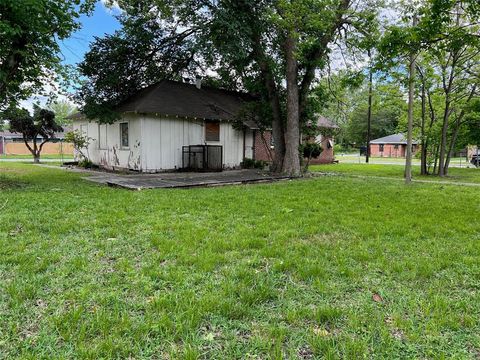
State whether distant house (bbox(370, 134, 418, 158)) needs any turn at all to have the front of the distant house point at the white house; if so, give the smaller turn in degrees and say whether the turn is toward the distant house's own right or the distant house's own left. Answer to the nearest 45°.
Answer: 0° — it already faces it

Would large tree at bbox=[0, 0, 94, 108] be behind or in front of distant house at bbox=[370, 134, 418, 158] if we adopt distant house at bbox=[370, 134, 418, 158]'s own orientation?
in front

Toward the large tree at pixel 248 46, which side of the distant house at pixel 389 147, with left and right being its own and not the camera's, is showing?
front

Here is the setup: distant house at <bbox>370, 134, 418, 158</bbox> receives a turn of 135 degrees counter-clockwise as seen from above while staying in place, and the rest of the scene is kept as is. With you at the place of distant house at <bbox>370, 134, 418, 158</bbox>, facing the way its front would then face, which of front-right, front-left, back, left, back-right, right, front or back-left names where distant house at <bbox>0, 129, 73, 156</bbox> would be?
back

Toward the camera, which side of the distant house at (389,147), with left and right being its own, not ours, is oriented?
front

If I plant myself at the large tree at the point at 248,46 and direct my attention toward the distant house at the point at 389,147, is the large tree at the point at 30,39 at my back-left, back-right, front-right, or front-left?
back-left

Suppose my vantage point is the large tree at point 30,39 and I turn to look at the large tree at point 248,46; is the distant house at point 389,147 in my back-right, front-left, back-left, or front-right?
front-left
